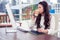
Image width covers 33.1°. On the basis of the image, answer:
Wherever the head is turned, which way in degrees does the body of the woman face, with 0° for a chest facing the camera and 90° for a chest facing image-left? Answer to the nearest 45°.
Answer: approximately 45°
